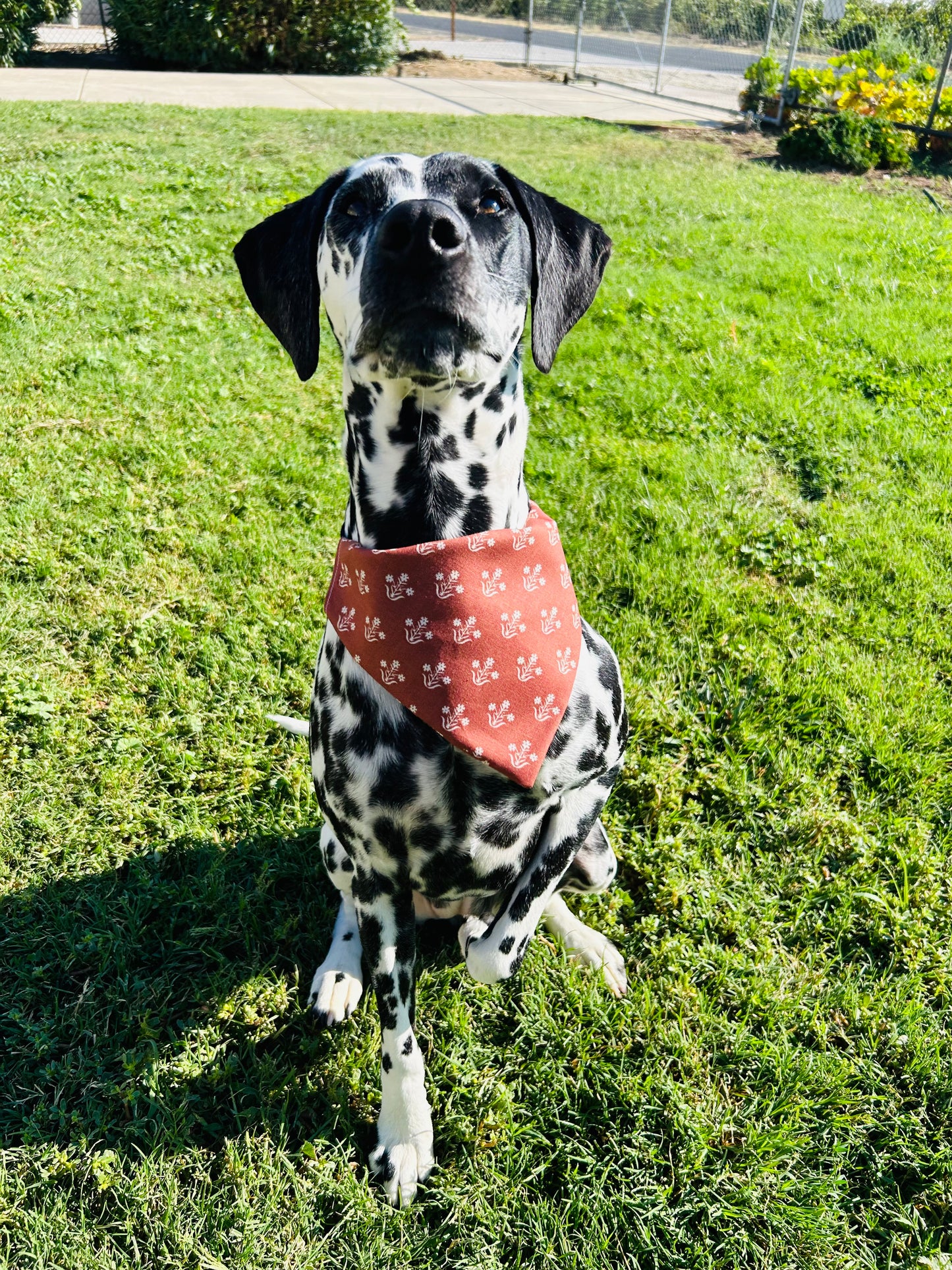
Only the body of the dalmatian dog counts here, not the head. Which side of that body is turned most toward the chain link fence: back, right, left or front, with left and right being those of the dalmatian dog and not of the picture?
back

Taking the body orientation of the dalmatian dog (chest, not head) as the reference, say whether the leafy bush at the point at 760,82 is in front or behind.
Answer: behind

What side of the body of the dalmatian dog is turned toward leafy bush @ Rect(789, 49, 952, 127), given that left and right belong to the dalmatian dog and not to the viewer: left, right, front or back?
back

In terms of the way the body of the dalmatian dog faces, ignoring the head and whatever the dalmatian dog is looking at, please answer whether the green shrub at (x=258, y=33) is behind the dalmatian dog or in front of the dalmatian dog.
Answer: behind

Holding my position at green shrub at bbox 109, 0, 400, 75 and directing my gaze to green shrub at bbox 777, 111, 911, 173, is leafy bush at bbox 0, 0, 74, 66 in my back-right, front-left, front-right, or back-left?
back-right

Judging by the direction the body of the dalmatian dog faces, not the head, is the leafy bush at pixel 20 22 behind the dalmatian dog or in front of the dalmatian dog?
behind

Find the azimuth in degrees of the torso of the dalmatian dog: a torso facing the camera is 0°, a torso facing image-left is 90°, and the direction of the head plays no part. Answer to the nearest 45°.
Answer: approximately 0°
